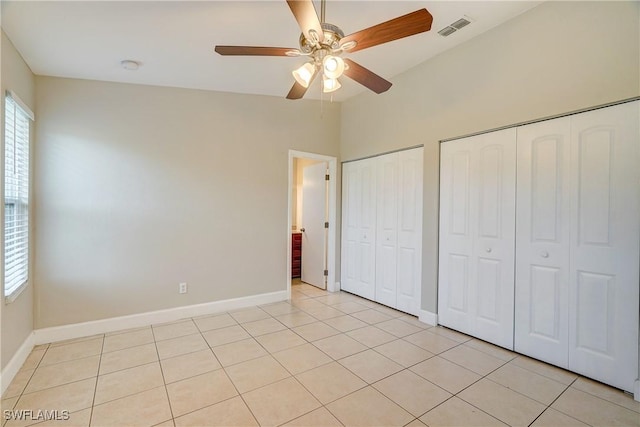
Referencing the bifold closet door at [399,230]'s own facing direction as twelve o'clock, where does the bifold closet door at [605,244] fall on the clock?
the bifold closet door at [605,244] is roughly at 9 o'clock from the bifold closet door at [399,230].

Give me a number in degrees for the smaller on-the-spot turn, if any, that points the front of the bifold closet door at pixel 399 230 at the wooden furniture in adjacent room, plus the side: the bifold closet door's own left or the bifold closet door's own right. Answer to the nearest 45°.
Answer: approximately 90° to the bifold closet door's own right

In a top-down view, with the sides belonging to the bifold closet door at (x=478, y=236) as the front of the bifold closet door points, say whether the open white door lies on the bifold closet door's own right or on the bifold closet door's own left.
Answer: on the bifold closet door's own right

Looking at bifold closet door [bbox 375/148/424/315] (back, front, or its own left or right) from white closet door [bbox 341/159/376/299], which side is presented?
right

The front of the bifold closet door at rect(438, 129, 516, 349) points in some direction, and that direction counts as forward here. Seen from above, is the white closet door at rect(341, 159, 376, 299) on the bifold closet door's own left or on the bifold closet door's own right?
on the bifold closet door's own right

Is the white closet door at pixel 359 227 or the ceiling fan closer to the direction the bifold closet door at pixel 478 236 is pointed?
the ceiling fan

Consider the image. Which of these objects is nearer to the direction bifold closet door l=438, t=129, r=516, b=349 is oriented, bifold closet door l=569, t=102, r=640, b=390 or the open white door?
the open white door

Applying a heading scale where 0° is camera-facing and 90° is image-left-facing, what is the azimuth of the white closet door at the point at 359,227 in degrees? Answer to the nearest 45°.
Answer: approximately 45°

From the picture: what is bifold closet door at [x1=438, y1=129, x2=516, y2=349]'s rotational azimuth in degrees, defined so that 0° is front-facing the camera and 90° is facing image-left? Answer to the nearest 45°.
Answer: approximately 45°
